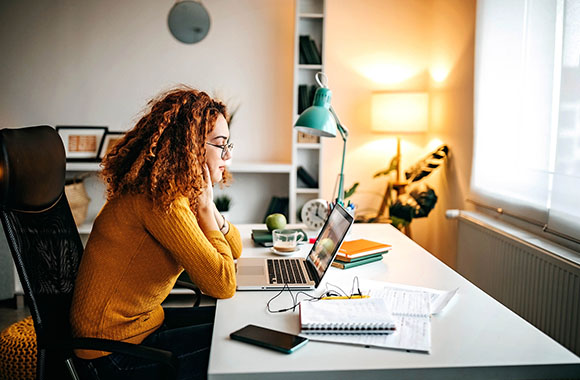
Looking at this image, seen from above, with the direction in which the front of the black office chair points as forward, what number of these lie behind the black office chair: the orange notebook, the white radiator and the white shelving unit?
0

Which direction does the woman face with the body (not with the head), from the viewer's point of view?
to the viewer's right

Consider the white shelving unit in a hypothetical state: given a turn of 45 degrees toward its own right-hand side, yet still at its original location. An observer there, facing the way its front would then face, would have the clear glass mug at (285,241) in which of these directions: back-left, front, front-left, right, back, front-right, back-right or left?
front-left

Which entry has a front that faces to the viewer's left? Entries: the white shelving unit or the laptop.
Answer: the laptop

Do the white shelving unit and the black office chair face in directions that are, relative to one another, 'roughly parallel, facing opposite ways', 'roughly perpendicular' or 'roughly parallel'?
roughly perpendicular

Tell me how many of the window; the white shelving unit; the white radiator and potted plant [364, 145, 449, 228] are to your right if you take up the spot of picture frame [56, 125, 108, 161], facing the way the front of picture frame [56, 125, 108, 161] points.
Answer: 0

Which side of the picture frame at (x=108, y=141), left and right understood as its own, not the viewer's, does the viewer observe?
front

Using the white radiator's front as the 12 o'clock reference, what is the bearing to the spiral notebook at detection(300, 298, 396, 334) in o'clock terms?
The spiral notebook is roughly at 11 o'clock from the white radiator.

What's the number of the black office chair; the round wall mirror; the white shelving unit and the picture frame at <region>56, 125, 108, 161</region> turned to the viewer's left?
0

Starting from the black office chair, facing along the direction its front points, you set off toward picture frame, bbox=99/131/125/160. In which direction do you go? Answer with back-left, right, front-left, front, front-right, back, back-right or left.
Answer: left

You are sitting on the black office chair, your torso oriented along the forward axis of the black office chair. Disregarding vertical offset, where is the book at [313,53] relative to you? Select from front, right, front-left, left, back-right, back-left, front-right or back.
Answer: front-left

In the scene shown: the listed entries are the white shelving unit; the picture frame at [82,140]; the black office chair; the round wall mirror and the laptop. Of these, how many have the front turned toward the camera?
3

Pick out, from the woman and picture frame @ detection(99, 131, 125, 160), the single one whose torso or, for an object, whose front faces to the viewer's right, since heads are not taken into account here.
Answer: the woman

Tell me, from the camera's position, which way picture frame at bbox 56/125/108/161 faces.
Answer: facing the viewer

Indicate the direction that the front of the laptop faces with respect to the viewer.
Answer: facing to the left of the viewer

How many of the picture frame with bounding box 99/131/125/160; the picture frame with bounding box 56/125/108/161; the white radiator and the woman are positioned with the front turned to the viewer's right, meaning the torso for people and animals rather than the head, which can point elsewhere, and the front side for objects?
1

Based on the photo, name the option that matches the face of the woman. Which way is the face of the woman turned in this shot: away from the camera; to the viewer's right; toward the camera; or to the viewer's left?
to the viewer's right

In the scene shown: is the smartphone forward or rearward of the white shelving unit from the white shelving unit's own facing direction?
forward

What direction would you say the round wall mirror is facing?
toward the camera

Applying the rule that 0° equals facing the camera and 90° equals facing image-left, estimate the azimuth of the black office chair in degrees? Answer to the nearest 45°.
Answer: approximately 270°

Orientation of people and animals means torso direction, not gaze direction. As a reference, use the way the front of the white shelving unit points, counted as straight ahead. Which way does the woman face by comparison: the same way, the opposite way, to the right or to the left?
to the left

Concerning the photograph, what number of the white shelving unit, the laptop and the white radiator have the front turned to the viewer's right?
0
